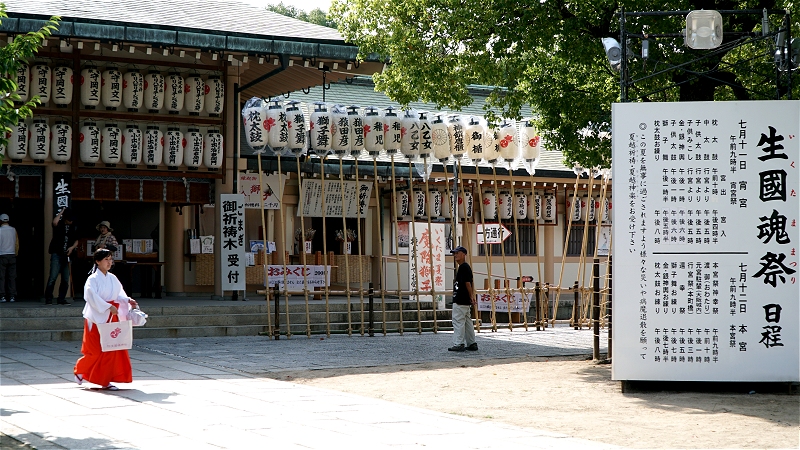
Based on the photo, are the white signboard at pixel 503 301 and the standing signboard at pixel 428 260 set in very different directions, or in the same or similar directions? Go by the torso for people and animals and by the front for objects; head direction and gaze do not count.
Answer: same or similar directions

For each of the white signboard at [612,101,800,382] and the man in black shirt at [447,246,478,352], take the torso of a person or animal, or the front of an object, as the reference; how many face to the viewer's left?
1

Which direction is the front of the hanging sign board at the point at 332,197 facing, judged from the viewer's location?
facing the viewer

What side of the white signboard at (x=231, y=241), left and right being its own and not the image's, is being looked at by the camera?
front

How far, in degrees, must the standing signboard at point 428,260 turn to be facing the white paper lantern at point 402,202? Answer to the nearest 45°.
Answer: approximately 180°

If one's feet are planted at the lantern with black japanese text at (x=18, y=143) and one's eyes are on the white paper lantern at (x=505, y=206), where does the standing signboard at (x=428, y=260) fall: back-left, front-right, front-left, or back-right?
front-right

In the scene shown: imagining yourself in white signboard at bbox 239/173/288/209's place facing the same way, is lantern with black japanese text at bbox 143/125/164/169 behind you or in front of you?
in front

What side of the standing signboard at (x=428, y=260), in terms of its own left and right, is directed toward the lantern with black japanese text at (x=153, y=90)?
right

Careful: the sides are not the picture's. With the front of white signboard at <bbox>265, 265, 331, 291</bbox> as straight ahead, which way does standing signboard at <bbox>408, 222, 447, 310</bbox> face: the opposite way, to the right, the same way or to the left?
the same way

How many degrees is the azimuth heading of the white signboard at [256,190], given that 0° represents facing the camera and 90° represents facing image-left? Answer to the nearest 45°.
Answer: approximately 0°

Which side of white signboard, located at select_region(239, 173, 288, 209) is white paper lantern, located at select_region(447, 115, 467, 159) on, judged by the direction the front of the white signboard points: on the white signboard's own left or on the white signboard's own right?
on the white signboard's own left

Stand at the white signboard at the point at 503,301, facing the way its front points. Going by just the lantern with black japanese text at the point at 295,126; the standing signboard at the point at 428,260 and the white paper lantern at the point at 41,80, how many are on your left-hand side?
0

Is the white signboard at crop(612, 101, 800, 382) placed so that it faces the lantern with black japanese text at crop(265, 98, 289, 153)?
no

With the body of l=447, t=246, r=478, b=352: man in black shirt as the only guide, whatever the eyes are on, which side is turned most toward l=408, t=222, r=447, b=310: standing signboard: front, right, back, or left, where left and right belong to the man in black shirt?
right
